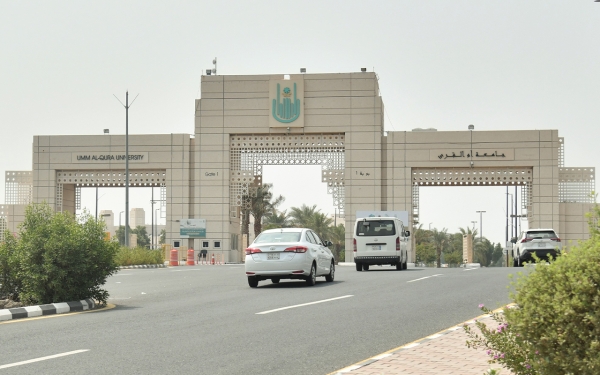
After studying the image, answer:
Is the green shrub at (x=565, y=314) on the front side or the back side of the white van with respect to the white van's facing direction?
on the back side

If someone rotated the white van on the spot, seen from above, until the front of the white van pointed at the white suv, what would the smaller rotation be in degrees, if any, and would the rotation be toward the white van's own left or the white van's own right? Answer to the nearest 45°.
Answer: approximately 45° to the white van's own right

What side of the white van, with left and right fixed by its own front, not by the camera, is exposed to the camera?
back

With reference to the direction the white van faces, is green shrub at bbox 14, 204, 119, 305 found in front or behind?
behind

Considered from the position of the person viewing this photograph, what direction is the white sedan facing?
facing away from the viewer and to the right of the viewer

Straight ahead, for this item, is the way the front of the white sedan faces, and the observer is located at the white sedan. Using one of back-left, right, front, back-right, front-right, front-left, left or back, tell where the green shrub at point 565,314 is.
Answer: back-right

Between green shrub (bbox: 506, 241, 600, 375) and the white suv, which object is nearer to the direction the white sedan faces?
the white suv

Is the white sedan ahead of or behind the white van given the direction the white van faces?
behind
